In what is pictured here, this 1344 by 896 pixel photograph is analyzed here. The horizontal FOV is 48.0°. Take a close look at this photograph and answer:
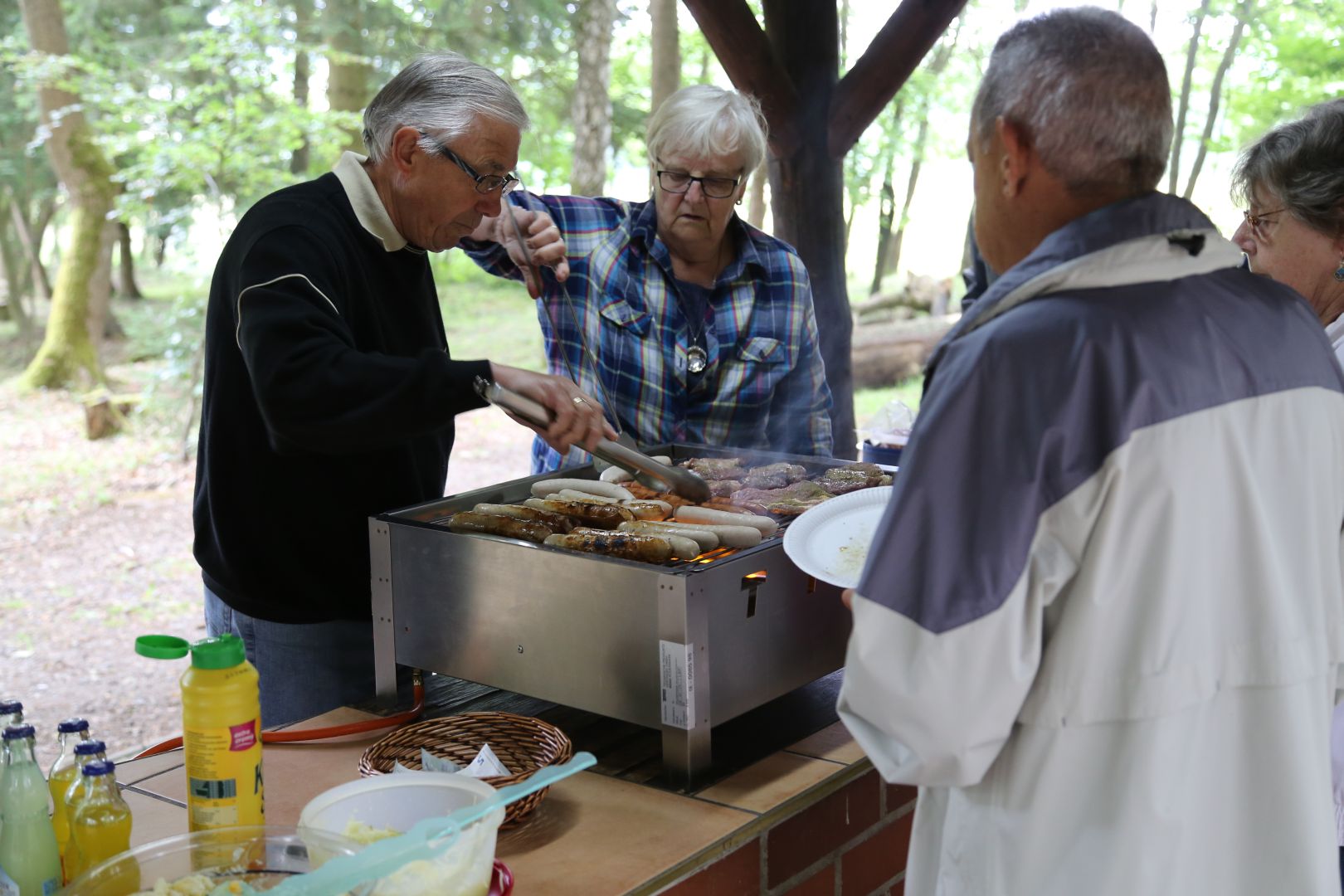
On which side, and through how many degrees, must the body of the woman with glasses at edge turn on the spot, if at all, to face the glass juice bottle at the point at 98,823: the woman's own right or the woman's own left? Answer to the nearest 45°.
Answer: approximately 45° to the woman's own left

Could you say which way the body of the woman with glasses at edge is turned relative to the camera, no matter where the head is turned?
to the viewer's left

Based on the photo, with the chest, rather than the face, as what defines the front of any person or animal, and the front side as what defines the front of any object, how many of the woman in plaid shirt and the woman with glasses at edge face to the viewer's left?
1

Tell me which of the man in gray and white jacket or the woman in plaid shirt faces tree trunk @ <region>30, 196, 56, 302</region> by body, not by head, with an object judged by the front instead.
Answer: the man in gray and white jacket

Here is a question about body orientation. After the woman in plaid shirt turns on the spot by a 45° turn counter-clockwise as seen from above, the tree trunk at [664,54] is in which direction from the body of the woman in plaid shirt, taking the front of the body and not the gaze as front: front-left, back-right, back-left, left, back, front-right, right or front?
back-left

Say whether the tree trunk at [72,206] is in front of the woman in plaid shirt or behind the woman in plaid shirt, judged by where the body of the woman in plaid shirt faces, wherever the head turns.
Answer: behind

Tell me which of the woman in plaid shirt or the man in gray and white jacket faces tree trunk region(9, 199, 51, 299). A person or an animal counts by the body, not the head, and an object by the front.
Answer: the man in gray and white jacket

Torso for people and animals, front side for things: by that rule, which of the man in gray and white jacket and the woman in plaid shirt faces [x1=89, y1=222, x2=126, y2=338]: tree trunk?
the man in gray and white jacket

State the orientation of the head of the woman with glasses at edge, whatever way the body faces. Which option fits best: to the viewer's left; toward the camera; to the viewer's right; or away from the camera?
to the viewer's left

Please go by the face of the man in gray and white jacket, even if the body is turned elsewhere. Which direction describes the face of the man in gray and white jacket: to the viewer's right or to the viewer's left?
to the viewer's left

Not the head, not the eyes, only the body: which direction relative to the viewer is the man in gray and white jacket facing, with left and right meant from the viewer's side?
facing away from the viewer and to the left of the viewer
